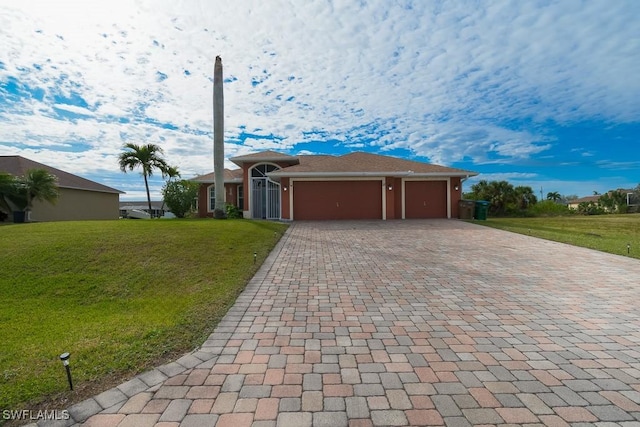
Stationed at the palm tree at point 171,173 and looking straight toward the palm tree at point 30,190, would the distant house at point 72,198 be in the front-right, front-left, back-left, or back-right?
front-right

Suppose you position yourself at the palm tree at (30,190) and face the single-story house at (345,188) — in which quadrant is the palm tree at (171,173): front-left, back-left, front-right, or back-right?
front-left

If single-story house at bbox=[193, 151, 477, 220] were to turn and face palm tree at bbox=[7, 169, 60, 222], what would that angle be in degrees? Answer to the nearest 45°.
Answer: approximately 90° to its right

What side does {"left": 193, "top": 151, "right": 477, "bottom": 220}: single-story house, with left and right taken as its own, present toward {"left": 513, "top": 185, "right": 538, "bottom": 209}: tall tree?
left

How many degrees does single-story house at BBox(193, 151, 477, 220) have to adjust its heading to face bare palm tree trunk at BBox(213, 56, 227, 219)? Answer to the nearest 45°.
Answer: approximately 45° to its right

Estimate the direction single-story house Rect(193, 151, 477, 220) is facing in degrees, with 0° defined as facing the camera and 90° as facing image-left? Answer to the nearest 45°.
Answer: approximately 0°

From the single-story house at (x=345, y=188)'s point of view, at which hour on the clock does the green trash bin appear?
The green trash bin is roughly at 9 o'clock from the single-story house.

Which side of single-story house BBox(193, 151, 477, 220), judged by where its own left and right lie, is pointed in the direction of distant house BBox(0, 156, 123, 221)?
right

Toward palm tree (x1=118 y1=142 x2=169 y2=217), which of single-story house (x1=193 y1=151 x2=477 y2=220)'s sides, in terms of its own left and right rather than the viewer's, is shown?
right

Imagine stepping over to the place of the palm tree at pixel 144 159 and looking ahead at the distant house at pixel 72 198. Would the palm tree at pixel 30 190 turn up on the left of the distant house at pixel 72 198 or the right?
left

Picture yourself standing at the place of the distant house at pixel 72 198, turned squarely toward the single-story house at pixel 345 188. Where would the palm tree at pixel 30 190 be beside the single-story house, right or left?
right

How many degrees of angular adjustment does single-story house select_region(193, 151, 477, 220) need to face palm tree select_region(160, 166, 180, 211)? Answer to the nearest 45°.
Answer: approximately 90° to its right
